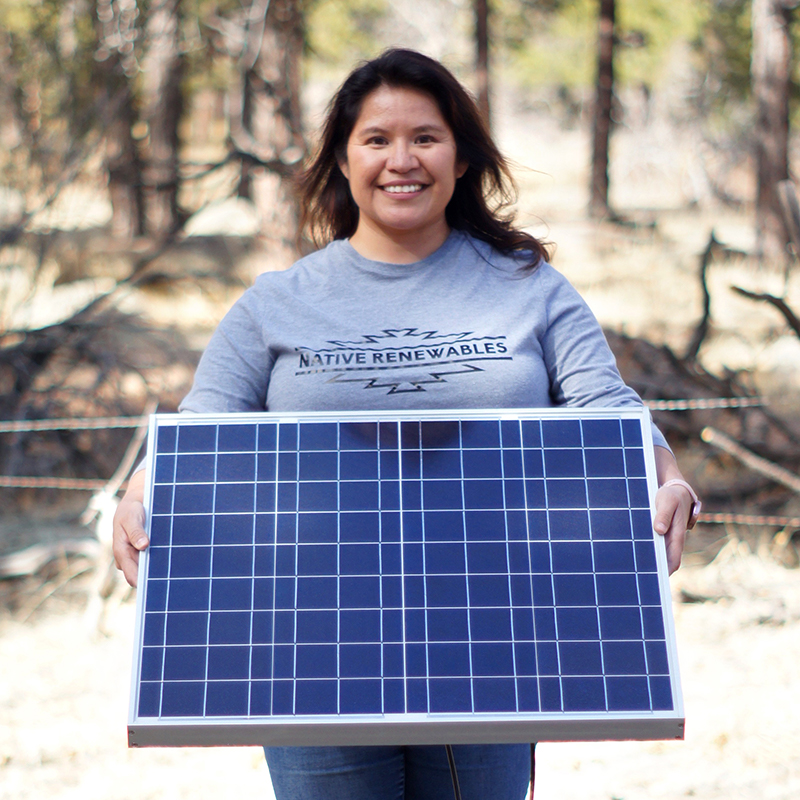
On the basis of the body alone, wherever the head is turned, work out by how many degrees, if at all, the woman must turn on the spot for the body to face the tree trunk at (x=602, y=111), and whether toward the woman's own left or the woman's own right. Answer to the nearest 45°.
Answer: approximately 180°

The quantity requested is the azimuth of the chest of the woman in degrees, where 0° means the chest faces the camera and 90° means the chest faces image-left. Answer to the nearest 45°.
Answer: approximately 0°

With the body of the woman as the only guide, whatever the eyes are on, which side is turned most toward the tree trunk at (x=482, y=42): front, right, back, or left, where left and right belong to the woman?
back

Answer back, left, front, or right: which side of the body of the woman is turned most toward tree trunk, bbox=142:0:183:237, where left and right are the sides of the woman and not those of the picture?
back
